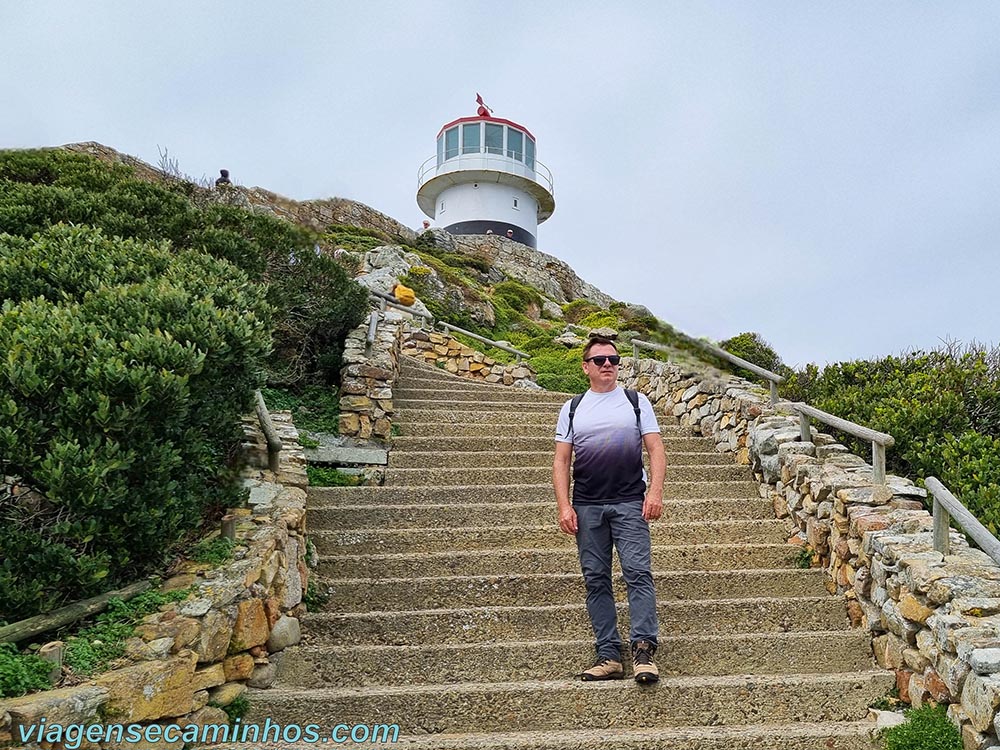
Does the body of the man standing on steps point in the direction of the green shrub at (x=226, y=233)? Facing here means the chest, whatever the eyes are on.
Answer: no

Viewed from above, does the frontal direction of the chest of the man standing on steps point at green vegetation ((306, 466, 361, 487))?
no

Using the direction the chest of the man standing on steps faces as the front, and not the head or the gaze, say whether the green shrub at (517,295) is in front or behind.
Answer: behind

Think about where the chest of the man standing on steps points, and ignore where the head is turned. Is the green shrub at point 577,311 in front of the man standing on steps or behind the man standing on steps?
behind

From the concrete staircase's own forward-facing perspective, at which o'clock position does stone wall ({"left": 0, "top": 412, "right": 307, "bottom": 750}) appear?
The stone wall is roughly at 2 o'clock from the concrete staircase.

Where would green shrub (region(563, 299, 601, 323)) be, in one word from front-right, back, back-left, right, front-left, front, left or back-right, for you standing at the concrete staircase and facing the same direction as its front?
back

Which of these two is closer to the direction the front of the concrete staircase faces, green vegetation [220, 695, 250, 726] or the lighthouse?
the green vegetation

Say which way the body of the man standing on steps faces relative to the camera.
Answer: toward the camera

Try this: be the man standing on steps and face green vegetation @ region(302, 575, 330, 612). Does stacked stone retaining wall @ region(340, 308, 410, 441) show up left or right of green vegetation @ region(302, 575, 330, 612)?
right

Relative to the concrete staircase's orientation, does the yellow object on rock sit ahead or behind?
behind

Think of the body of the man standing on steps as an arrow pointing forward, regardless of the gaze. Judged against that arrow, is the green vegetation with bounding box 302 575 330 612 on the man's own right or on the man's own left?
on the man's own right

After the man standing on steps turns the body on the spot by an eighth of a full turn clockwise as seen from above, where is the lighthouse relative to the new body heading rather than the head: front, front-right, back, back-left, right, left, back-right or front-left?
back-right

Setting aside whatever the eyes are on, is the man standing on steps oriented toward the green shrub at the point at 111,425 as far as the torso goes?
no

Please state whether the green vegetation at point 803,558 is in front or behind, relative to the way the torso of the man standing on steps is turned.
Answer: behind

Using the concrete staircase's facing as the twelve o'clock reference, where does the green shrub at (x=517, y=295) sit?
The green shrub is roughly at 6 o'clock from the concrete staircase.
